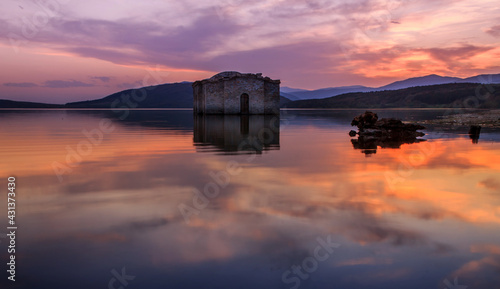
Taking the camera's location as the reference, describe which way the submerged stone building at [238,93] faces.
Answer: facing the viewer
